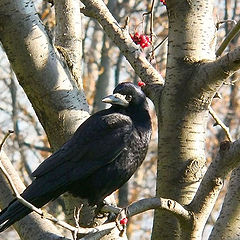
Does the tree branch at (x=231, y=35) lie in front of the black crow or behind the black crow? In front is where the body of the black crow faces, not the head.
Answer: in front

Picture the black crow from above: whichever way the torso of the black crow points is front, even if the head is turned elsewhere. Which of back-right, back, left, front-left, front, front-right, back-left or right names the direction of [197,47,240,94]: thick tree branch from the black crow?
front-right

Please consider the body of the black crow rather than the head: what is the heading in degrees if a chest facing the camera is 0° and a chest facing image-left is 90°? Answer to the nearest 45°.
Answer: approximately 270°
